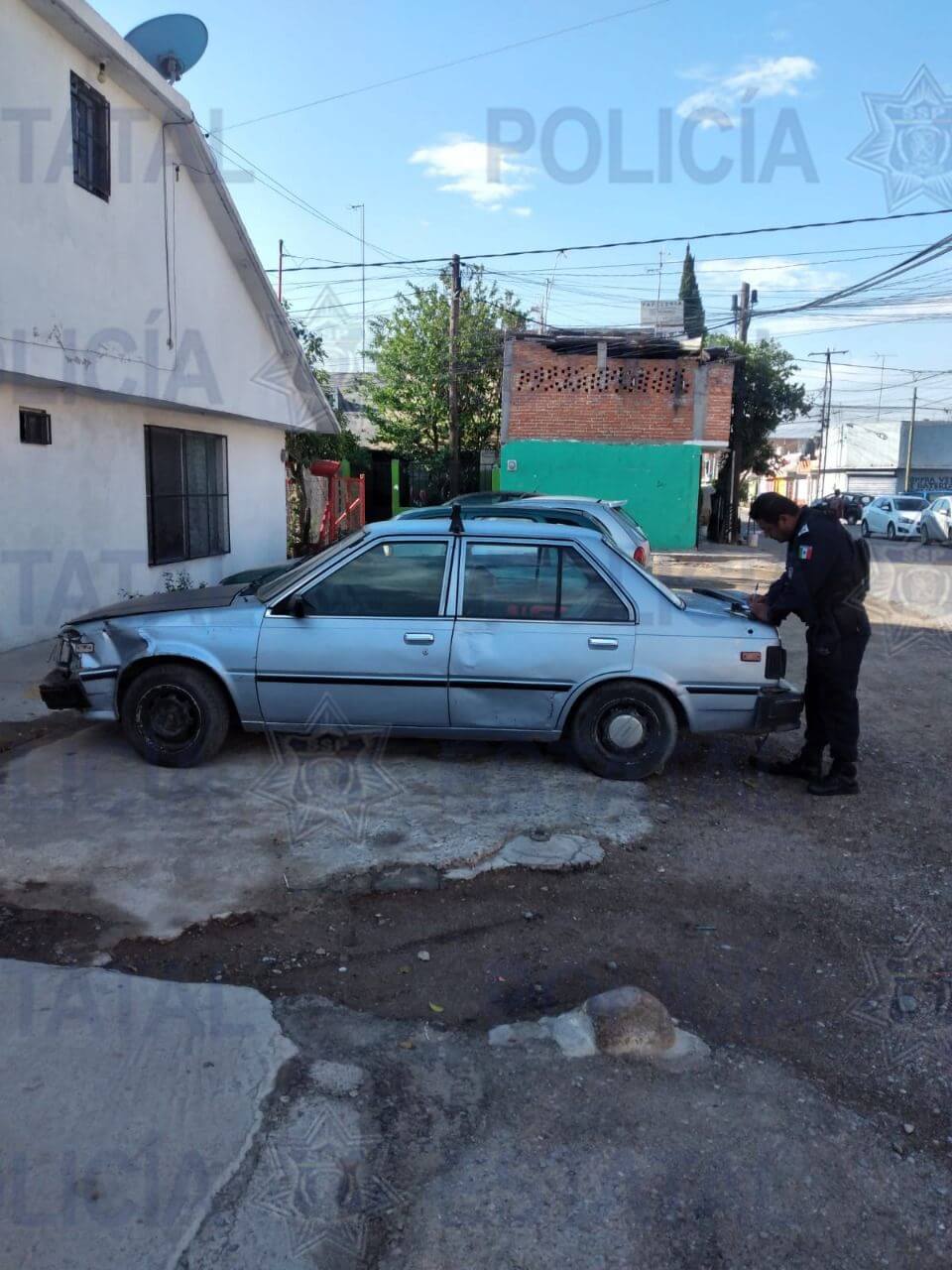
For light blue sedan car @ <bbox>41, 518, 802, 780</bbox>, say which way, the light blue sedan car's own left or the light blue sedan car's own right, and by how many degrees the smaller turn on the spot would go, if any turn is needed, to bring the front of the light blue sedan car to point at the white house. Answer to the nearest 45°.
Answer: approximately 45° to the light blue sedan car's own right

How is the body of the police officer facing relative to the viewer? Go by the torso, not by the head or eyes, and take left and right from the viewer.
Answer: facing to the left of the viewer

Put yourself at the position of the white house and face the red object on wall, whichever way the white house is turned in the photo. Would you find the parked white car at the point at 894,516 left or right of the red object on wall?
right

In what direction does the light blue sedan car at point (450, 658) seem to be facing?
to the viewer's left

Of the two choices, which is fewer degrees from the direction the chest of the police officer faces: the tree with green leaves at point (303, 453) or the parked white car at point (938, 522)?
the tree with green leaves

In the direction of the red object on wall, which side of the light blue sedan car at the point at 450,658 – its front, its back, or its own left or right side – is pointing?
right

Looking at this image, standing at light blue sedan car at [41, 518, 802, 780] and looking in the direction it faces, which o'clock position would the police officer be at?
The police officer is roughly at 6 o'clock from the light blue sedan car.

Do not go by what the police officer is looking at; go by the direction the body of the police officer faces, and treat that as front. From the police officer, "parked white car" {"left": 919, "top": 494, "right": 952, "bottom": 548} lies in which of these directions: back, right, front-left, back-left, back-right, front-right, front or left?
right

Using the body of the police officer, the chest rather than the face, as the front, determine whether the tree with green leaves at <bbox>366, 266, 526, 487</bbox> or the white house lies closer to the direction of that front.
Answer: the white house

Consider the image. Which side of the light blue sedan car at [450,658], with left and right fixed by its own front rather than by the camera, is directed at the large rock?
left

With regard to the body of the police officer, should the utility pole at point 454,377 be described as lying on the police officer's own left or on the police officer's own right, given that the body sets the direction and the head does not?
on the police officer's own right

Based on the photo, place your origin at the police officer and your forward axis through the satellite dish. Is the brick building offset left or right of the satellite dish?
right

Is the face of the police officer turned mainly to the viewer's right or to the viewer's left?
to the viewer's left
